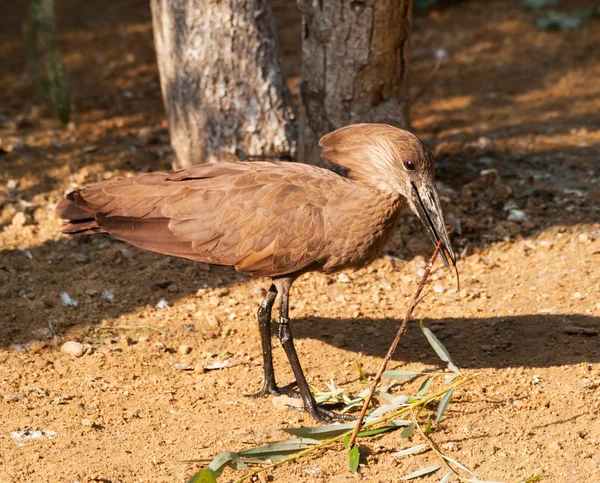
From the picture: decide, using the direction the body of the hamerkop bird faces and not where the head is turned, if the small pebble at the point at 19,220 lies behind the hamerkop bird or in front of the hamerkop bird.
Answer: behind

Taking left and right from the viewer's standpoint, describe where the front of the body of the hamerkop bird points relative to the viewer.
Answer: facing to the right of the viewer

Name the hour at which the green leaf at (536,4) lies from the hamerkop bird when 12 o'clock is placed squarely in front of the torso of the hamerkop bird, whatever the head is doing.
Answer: The green leaf is roughly at 10 o'clock from the hamerkop bird.

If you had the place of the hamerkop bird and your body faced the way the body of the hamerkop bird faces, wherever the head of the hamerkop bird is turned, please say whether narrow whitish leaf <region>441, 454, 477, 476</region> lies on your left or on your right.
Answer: on your right

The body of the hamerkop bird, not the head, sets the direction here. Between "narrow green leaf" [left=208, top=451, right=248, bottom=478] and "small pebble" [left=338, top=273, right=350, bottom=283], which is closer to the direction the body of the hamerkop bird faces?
the small pebble

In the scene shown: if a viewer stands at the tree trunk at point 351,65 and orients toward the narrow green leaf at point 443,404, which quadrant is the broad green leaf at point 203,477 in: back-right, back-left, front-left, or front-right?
front-right

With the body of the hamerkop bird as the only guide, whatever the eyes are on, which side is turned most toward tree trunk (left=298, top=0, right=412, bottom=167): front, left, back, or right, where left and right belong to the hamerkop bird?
left

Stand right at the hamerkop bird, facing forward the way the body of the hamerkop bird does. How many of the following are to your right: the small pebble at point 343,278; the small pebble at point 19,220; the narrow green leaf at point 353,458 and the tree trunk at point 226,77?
1

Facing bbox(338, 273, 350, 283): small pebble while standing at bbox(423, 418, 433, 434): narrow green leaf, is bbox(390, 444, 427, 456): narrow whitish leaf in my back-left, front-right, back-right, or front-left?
back-left

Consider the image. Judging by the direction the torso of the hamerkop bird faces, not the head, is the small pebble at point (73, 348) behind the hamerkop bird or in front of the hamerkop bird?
behind

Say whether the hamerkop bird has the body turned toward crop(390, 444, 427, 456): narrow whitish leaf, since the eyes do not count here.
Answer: no

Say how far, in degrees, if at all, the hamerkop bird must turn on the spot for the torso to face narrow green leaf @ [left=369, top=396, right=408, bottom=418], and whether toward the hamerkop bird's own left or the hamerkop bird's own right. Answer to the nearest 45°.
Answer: approximately 45° to the hamerkop bird's own right

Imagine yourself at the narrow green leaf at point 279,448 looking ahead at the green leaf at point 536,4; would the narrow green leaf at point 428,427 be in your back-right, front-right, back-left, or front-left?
front-right

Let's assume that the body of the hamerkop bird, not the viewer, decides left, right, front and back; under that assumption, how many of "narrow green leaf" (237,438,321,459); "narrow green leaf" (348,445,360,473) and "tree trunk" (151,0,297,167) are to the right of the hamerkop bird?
2

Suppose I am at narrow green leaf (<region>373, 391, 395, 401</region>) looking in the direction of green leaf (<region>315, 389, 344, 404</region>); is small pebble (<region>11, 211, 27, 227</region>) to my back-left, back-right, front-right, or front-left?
front-right

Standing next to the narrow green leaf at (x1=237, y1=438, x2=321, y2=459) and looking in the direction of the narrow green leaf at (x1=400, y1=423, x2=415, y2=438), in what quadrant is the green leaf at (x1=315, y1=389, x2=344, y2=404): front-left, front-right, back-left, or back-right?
front-left

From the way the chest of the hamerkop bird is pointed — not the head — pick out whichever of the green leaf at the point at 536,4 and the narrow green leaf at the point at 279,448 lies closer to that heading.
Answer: the green leaf

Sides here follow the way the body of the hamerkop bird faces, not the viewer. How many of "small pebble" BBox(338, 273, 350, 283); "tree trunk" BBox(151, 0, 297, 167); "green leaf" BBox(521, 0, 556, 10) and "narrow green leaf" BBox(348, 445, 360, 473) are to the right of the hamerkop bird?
1

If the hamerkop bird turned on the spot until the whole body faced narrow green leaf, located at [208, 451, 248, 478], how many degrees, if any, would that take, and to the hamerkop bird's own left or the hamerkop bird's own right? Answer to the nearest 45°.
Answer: approximately 90° to the hamerkop bird's own right
